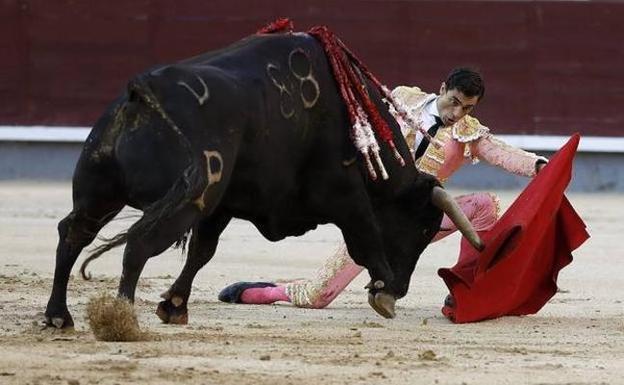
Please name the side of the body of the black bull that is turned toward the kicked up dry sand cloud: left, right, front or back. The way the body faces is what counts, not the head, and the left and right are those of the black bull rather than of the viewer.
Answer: back

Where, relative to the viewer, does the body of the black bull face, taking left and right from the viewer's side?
facing away from the viewer and to the right of the viewer
